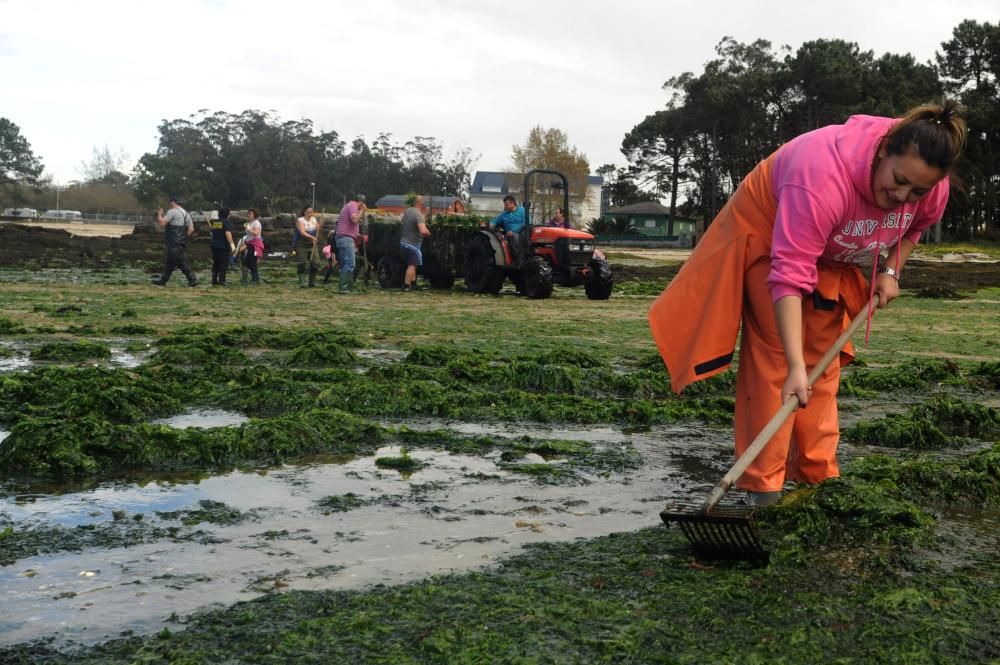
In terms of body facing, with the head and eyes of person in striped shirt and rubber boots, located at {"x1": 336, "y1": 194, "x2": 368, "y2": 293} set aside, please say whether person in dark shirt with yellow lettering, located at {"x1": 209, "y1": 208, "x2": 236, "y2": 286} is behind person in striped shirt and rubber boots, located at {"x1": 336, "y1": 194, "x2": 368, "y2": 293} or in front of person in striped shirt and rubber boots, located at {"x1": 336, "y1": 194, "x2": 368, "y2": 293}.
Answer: behind

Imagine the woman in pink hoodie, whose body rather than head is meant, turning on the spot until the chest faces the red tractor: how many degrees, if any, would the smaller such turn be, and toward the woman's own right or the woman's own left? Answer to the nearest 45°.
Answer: approximately 135° to the woman's own left

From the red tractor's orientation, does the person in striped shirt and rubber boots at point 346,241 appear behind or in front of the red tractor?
behind

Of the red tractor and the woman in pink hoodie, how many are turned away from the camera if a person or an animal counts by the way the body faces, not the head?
0

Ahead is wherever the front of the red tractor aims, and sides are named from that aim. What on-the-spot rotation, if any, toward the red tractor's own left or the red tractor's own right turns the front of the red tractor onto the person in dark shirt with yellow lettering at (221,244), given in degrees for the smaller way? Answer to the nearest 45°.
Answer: approximately 135° to the red tractor's own right

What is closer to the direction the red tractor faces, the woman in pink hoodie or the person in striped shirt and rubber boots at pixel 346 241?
the woman in pink hoodie
